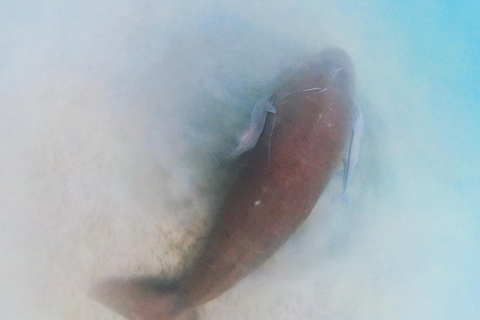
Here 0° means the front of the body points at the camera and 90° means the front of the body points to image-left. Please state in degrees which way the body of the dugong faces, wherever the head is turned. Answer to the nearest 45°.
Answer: approximately 225°
